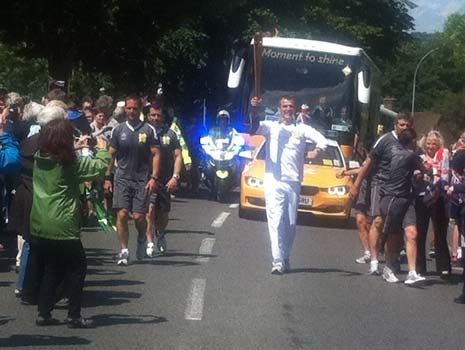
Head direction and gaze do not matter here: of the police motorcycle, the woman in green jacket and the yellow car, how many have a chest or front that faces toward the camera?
2

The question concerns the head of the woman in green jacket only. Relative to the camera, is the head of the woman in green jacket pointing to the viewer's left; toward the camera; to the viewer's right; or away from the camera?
away from the camera

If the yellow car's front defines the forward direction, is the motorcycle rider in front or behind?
behind

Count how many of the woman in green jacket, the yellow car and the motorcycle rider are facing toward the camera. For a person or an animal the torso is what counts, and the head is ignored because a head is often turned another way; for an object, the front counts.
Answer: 2

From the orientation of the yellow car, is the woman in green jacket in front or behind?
in front

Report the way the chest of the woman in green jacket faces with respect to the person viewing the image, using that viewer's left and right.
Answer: facing away from the viewer and to the right of the viewer

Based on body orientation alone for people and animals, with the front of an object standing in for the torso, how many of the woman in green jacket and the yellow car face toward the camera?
1

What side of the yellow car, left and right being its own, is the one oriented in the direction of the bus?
back

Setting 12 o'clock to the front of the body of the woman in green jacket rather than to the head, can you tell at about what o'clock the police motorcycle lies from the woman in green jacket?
The police motorcycle is roughly at 11 o'clock from the woman in green jacket.
